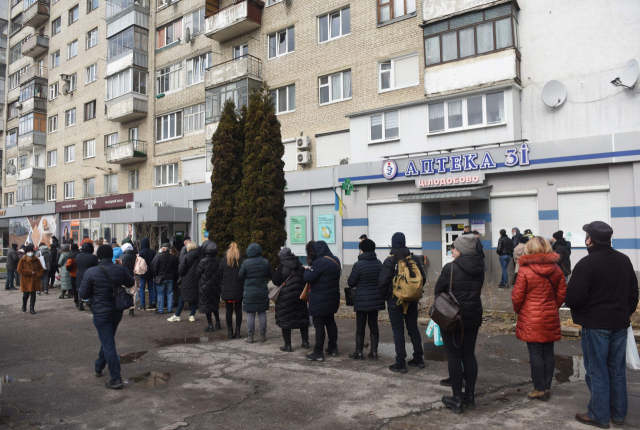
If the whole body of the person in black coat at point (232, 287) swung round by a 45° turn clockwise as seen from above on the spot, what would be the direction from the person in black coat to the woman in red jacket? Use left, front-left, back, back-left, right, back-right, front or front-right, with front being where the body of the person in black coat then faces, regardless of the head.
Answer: right

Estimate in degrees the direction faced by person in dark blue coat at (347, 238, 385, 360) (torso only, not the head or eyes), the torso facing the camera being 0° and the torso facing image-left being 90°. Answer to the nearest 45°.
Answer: approximately 135°

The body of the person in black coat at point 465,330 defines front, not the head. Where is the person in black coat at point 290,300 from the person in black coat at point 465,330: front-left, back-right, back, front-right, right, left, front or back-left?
front

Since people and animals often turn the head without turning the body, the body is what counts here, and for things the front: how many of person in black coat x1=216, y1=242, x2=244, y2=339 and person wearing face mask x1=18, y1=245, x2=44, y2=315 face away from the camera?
1

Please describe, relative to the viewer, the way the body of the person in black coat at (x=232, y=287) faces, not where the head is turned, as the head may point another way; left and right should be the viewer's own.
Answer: facing away from the viewer

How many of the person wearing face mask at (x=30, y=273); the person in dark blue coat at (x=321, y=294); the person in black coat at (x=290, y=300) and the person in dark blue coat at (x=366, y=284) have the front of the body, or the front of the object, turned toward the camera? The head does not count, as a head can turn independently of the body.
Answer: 1

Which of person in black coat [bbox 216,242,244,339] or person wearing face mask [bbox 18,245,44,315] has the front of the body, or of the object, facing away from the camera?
the person in black coat

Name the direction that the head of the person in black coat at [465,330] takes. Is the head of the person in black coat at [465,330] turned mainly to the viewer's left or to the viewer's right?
to the viewer's left

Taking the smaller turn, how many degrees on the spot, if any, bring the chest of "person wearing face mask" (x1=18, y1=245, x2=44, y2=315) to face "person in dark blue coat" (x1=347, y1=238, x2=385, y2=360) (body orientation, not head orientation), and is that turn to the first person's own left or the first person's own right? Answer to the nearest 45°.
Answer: approximately 45° to the first person's own left

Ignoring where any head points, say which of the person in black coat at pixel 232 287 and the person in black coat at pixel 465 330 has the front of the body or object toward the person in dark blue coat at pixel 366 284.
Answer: the person in black coat at pixel 465 330

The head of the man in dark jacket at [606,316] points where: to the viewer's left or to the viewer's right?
to the viewer's left
